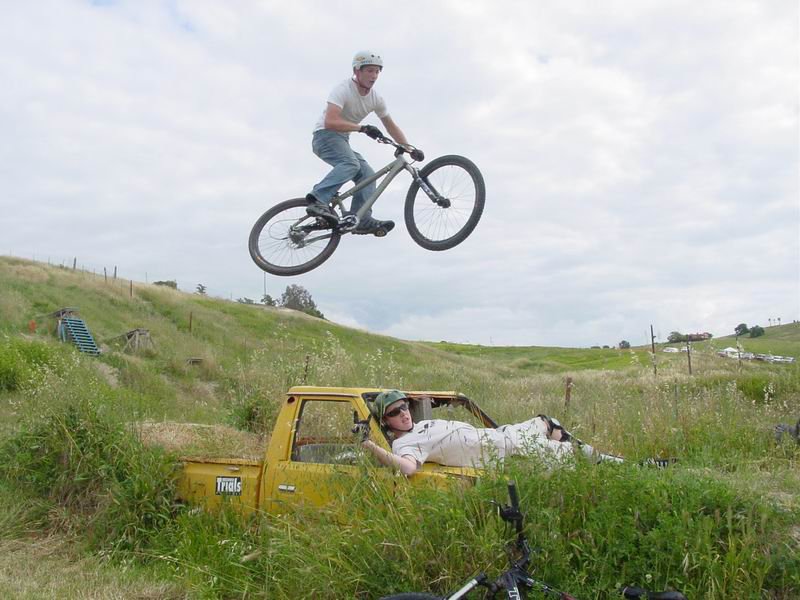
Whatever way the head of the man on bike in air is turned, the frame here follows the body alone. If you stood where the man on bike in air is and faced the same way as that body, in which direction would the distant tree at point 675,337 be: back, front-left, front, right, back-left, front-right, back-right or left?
left

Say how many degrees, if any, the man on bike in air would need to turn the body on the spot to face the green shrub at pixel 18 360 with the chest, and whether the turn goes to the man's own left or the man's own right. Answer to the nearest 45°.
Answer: approximately 180°

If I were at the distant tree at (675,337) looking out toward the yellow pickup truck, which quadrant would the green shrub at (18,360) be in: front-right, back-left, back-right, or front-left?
front-right

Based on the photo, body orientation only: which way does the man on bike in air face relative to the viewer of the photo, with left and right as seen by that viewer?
facing the viewer and to the right of the viewer

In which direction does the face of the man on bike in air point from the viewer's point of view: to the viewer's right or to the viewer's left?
to the viewer's right

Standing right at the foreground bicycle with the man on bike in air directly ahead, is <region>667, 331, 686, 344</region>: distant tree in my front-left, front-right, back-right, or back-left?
front-right
